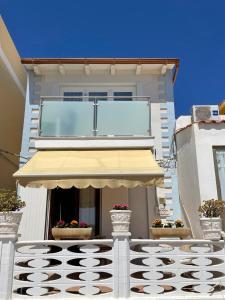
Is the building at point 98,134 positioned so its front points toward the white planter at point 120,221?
yes

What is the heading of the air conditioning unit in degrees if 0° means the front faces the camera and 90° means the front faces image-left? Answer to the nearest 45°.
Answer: approximately 0°

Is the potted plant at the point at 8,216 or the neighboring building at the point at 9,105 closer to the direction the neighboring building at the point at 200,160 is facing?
the potted plant

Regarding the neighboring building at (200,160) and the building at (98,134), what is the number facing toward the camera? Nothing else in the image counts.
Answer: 2

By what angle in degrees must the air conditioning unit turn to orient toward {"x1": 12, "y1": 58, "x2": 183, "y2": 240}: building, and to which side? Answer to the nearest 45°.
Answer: approximately 90° to its right

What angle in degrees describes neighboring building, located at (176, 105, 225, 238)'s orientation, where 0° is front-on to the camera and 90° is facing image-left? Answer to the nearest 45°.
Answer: approximately 0°

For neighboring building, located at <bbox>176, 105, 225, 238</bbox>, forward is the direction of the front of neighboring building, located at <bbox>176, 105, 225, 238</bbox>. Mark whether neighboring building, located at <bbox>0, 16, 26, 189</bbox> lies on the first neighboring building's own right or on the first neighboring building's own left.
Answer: on the first neighboring building's own right
